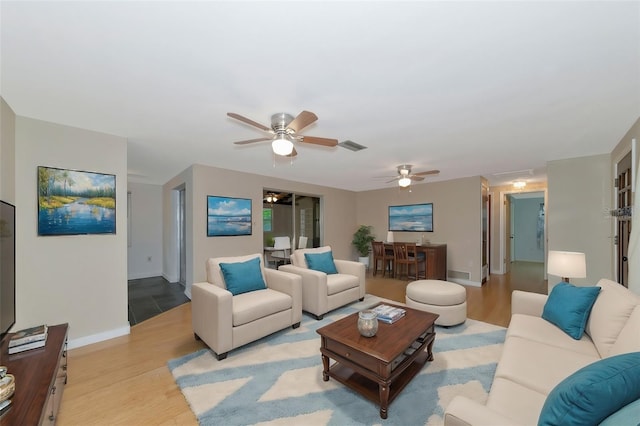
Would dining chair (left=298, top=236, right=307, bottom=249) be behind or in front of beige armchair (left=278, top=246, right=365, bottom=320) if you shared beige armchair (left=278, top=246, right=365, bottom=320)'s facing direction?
behind

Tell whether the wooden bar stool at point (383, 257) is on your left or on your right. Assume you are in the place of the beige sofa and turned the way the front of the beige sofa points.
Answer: on your right

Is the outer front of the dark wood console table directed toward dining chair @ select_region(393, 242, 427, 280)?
yes

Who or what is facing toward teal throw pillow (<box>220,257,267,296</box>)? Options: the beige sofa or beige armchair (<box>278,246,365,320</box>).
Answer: the beige sofa

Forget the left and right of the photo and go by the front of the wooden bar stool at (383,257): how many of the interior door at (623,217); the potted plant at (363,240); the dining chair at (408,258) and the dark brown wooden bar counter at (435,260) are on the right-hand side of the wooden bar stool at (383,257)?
3

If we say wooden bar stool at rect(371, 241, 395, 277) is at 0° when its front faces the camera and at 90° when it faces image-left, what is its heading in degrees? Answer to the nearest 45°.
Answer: approximately 225°

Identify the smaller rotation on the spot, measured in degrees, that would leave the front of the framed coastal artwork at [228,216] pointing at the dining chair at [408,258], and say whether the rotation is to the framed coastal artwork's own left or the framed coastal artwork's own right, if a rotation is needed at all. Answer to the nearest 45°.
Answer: approximately 45° to the framed coastal artwork's own left

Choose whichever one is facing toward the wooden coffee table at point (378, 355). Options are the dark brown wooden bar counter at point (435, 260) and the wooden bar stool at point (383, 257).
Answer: the dark brown wooden bar counter

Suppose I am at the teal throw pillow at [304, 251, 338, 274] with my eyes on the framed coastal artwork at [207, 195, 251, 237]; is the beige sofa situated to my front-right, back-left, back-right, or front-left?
back-left

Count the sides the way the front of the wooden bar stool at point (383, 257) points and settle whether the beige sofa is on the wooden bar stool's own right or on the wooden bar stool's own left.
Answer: on the wooden bar stool's own right

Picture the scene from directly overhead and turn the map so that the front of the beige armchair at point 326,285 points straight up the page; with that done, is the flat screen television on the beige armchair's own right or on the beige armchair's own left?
on the beige armchair's own right

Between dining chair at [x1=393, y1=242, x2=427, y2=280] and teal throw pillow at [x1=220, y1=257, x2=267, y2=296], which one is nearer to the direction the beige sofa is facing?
the teal throw pillow

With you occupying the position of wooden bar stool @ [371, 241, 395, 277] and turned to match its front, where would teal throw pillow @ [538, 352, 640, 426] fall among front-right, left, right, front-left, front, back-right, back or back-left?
back-right

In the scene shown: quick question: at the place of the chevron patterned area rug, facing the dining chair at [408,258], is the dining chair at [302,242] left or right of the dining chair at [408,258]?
left

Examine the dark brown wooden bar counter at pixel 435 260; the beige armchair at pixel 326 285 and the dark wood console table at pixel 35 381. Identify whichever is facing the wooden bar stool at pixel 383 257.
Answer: the dark wood console table
